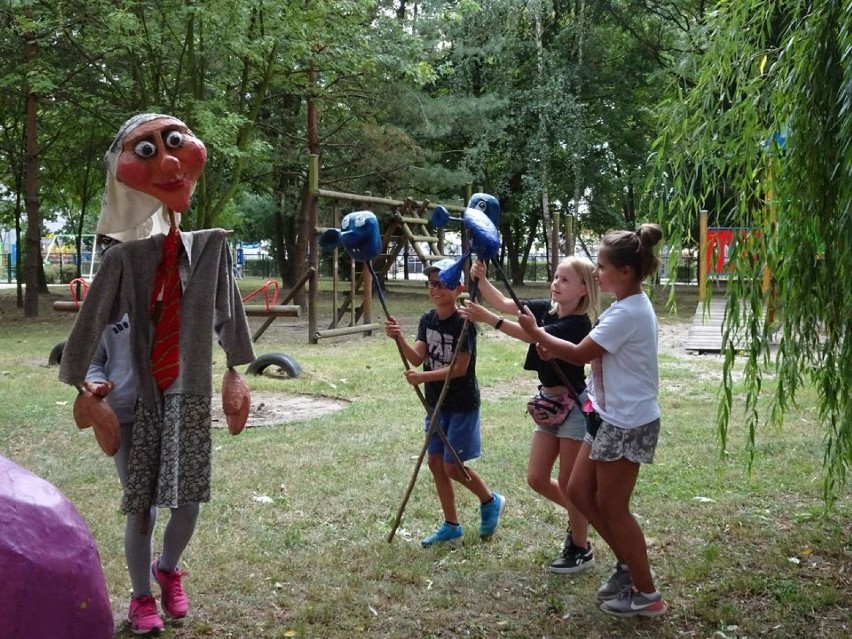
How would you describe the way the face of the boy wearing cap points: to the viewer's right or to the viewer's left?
to the viewer's left

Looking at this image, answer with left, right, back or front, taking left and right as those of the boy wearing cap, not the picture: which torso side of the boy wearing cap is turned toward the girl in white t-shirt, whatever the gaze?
left

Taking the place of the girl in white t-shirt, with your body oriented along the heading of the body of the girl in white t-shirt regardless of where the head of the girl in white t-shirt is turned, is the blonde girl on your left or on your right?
on your right

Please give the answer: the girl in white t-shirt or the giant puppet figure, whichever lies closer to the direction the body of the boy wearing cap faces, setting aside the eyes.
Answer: the giant puppet figure

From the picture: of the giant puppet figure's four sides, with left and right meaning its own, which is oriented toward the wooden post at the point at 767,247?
left

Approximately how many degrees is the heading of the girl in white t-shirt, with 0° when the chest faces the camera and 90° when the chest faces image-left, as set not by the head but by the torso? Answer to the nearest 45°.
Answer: approximately 90°

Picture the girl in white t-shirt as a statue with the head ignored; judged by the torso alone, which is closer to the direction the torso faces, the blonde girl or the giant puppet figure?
the giant puppet figure

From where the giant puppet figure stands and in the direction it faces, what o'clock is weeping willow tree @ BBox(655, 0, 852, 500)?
The weeping willow tree is roughly at 9 o'clock from the giant puppet figure.

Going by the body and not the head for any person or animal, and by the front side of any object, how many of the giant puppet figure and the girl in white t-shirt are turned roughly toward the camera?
1
